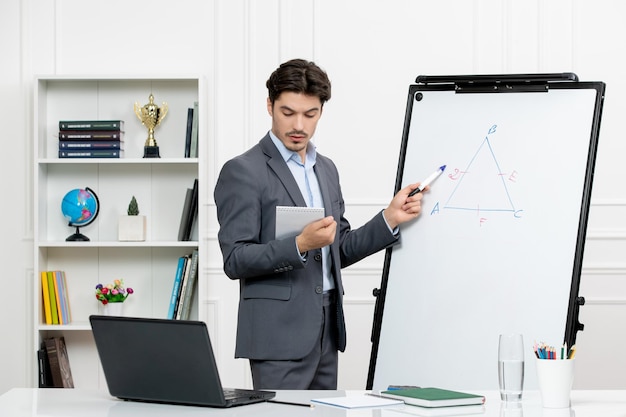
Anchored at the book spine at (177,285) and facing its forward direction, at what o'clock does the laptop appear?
The laptop is roughly at 12 o'clock from the book spine.

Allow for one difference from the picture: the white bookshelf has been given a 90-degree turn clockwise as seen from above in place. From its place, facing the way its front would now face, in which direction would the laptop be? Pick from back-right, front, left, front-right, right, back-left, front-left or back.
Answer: left

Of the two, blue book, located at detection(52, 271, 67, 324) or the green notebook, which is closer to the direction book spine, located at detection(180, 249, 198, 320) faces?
the green notebook

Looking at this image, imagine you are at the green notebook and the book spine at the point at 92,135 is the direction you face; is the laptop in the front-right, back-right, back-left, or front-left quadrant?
front-left

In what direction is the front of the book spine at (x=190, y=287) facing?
toward the camera

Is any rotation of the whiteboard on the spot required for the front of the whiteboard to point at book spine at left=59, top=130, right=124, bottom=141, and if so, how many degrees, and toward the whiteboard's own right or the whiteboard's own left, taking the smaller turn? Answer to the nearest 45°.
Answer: approximately 135° to the whiteboard's own right

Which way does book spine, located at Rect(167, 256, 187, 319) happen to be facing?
toward the camera

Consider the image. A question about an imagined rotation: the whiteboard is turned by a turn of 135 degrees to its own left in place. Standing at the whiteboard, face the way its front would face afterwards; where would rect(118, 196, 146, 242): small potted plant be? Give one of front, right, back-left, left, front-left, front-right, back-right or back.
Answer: left

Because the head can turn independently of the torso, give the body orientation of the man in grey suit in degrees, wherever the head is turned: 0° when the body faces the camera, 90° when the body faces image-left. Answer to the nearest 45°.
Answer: approximately 315°

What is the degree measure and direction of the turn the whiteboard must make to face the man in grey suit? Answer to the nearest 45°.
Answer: approximately 90° to its right

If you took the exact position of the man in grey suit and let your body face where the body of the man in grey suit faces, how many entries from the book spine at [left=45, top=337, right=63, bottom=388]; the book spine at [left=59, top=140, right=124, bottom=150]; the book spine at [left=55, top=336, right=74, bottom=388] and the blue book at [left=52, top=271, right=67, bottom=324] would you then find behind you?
4

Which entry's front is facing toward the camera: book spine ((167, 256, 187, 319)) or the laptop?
the book spine

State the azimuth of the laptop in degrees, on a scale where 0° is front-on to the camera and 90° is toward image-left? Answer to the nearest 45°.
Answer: approximately 225°
